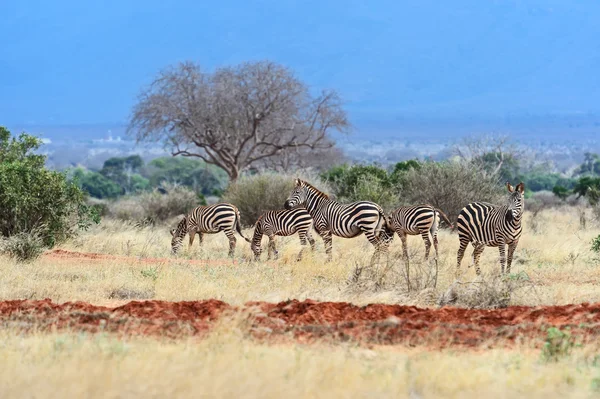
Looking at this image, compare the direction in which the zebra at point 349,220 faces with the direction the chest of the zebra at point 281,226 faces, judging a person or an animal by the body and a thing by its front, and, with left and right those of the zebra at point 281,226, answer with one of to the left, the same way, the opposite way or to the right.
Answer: the same way

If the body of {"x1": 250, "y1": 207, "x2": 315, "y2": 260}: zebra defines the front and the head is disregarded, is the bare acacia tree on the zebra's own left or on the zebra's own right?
on the zebra's own right

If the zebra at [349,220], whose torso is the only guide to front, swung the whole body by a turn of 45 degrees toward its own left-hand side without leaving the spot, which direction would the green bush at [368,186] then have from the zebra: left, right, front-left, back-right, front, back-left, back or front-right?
back-right

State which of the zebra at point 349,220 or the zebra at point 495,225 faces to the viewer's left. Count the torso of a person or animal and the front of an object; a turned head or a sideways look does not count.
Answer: the zebra at point 349,220

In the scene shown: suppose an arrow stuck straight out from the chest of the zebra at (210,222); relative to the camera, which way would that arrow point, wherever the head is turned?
to the viewer's left

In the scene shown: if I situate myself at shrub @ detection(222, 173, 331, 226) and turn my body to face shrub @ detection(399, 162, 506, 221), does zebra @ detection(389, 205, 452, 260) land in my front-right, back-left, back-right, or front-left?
front-right

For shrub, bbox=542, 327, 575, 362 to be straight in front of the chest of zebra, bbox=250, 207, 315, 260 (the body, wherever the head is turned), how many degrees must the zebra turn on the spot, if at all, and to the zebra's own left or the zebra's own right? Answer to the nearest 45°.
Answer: approximately 90° to the zebra's own left

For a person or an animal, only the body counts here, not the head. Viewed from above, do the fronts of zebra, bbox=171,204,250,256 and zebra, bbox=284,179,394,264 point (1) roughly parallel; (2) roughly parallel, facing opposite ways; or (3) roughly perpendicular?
roughly parallel

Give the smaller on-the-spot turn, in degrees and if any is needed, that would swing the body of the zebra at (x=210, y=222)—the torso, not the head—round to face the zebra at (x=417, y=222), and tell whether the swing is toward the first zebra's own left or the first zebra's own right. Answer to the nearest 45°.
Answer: approximately 135° to the first zebra's own left

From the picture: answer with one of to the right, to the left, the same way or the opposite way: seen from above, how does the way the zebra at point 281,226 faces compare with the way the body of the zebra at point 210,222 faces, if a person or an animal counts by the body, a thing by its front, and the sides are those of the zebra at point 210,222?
the same way

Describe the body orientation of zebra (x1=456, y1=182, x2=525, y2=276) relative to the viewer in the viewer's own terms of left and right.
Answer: facing the viewer and to the right of the viewer

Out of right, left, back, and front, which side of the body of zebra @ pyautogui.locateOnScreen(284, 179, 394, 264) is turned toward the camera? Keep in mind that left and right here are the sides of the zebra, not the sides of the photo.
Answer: left

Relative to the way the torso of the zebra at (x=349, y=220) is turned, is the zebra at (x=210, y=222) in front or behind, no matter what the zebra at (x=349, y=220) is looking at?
in front

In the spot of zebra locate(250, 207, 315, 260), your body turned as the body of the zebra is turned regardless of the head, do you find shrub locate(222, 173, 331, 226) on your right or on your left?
on your right

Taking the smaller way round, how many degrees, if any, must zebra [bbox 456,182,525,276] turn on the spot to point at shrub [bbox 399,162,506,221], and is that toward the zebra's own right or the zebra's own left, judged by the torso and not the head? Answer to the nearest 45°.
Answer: approximately 135° to the zebra's own left

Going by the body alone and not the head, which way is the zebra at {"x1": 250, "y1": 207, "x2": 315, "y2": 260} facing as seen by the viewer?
to the viewer's left

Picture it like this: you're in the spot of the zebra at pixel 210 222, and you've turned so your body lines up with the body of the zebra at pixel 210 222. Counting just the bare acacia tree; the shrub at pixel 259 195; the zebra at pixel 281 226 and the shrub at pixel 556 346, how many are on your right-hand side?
2

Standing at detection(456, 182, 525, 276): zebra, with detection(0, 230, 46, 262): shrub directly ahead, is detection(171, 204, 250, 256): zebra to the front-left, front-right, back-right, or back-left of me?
front-right
